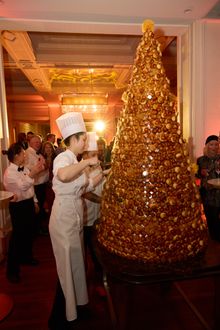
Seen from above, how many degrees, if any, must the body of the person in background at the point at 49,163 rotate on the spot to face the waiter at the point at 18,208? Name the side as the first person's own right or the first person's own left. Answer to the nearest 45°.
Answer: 0° — they already face them

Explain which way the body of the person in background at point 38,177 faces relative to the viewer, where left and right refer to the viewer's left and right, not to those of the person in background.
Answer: facing the viewer and to the right of the viewer

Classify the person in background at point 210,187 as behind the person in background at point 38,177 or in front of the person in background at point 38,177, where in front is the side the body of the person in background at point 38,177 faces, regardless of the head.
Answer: in front

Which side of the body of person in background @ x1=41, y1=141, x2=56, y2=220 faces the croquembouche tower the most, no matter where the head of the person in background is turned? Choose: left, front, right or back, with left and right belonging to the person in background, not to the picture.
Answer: front

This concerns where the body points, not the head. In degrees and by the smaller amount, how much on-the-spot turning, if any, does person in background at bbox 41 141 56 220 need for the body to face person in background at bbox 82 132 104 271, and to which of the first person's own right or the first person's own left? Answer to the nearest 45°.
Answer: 0° — they already face them

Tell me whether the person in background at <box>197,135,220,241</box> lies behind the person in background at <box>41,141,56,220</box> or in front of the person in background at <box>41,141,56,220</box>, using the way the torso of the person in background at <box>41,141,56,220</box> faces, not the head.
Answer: in front

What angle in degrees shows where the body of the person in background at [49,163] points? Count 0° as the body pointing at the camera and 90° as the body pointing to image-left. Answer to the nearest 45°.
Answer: approximately 0°

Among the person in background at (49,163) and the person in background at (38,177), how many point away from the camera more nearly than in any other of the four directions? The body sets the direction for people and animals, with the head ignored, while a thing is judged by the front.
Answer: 0

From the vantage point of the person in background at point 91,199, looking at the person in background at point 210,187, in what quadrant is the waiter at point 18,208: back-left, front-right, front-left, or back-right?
back-left

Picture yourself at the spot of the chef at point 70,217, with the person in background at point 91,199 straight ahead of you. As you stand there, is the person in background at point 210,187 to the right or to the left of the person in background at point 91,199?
right
